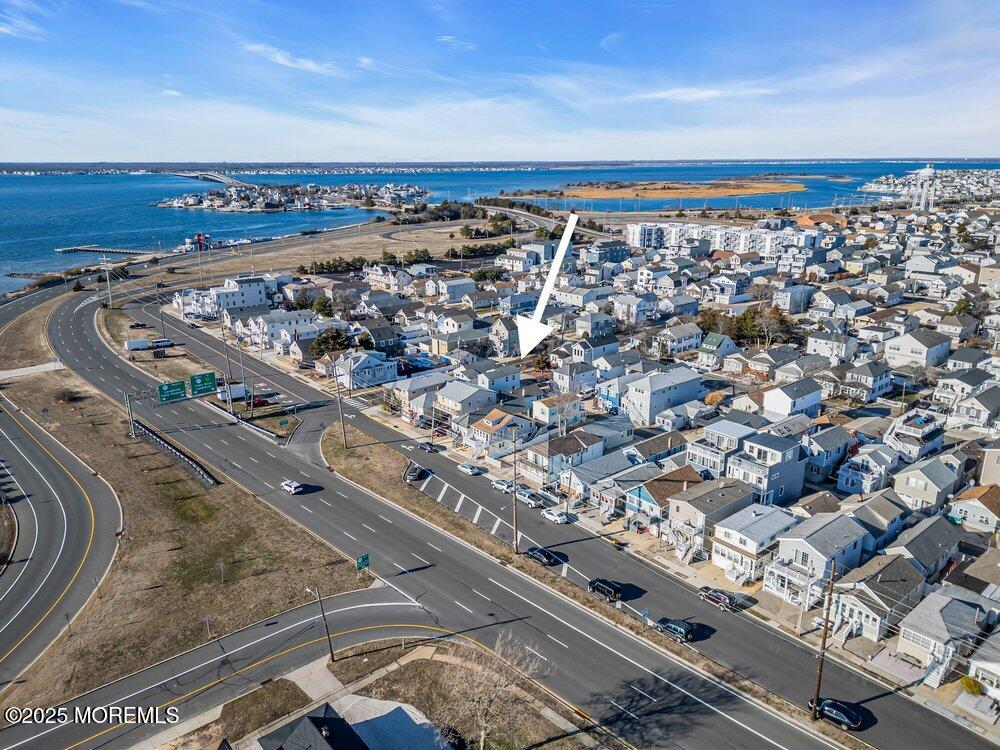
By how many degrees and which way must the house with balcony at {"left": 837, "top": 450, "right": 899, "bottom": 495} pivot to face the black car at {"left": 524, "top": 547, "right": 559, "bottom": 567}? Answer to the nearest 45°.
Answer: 0° — it already faces it

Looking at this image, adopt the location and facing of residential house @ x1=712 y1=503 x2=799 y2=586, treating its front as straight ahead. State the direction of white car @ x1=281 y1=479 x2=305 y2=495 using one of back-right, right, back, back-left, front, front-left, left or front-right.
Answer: front-right

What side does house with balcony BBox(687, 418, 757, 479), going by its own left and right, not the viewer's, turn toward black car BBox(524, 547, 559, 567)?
front

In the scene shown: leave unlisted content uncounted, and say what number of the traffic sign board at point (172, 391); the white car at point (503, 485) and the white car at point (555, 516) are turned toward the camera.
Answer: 1

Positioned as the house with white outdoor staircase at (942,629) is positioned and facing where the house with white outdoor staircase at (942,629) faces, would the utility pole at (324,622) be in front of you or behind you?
in front

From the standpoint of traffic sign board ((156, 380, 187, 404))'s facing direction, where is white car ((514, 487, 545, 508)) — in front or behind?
in front

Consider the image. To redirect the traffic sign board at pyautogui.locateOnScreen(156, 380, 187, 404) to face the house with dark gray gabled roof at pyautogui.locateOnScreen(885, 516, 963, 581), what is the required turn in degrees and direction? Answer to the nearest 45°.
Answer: approximately 45° to its left

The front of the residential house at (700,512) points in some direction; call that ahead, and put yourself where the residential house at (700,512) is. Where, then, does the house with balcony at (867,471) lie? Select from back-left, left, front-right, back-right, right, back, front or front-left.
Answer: back

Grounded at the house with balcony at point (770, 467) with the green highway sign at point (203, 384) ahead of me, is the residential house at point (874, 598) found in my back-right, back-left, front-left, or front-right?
back-left
